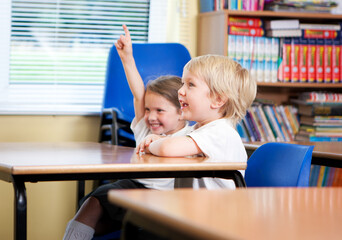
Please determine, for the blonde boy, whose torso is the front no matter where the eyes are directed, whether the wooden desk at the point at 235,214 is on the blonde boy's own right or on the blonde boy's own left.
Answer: on the blonde boy's own left

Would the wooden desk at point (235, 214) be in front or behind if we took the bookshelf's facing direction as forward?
in front

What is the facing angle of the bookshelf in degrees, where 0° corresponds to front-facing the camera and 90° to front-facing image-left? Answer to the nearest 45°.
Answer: approximately 315°
